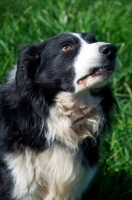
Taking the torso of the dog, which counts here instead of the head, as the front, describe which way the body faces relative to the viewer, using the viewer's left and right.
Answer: facing the viewer and to the right of the viewer
